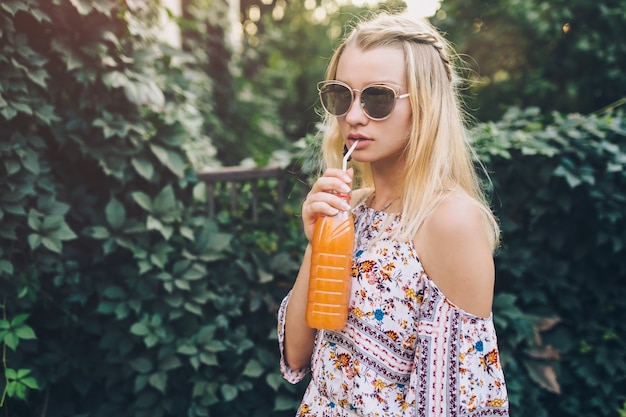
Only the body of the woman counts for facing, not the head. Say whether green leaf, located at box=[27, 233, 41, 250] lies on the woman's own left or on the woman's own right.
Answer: on the woman's own right

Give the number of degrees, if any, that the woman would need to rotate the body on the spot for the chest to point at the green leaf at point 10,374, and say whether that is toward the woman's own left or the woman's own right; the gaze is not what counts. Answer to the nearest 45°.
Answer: approximately 45° to the woman's own right

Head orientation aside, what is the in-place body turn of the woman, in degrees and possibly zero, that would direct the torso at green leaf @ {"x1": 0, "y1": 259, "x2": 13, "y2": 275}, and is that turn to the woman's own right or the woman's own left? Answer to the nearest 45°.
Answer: approximately 45° to the woman's own right

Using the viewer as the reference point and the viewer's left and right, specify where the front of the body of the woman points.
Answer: facing the viewer and to the left of the viewer

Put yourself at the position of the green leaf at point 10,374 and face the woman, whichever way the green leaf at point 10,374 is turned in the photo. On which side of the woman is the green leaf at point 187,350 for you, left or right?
left

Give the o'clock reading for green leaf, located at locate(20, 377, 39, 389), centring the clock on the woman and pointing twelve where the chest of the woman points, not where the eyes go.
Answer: The green leaf is roughly at 2 o'clock from the woman.

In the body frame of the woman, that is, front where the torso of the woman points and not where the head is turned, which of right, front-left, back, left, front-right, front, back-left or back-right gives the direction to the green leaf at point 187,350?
right

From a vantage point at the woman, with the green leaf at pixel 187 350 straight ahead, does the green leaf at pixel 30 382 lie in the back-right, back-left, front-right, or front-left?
front-left

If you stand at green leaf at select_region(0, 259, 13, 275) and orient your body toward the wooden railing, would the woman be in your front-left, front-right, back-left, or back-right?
front-right

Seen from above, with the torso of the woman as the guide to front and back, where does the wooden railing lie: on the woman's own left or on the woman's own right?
on the woman's own right

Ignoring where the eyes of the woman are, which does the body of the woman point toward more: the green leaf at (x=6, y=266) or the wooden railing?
the green leaf
